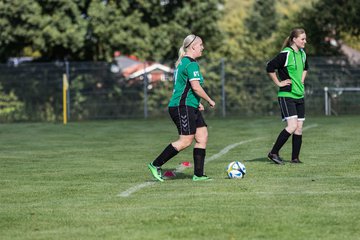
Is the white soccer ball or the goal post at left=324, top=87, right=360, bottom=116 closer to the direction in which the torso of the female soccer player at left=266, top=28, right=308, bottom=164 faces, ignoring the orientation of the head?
the white soccer ball

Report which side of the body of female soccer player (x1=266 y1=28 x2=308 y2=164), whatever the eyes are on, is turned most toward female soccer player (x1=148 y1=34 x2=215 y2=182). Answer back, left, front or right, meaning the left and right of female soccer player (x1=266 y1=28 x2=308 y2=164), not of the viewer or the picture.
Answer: right

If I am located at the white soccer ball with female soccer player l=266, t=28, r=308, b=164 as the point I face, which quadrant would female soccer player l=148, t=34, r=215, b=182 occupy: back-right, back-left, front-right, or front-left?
back-left

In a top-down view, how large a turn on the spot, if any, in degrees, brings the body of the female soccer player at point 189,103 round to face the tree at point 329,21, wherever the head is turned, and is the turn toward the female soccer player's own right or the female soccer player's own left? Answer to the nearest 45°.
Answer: approximately 90° to the female soccer player's own left

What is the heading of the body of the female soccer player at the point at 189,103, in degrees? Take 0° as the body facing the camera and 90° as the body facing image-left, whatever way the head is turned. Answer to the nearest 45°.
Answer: approximately 270°

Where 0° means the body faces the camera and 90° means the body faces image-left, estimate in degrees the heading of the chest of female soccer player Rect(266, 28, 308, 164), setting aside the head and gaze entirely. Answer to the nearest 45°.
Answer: approximately 315°

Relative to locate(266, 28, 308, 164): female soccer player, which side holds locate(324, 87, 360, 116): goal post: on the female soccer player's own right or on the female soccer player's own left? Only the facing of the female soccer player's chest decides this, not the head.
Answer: on the female soccer player's own left

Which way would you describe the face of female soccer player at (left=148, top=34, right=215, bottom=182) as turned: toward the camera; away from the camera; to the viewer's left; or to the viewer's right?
to the viewer's right

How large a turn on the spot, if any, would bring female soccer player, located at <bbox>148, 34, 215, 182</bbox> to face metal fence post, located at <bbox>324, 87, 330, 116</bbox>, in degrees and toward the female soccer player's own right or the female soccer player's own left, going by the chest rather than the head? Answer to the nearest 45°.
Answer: approximately 90° to the female soccer player's own left

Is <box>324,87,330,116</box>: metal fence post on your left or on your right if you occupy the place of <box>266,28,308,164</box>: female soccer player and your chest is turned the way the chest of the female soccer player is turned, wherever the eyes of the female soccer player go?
on your left
